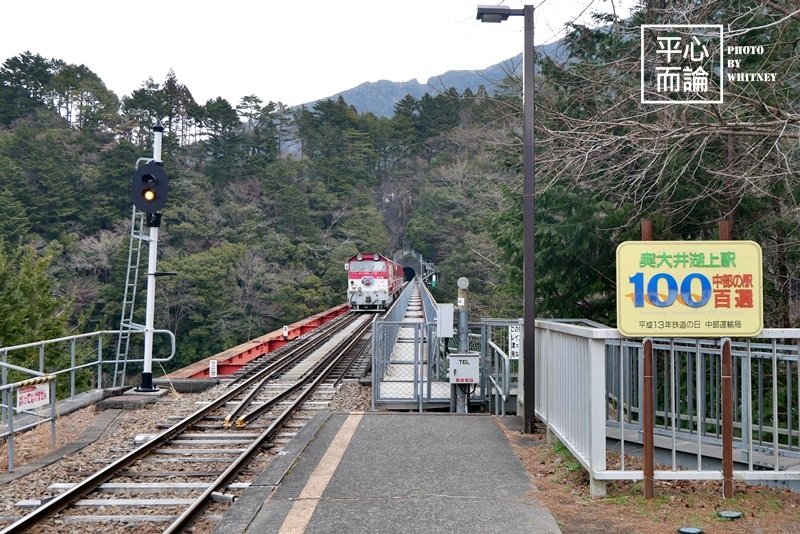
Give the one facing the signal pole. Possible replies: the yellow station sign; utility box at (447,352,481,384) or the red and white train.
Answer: the red and white train

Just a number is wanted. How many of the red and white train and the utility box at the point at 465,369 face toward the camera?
2

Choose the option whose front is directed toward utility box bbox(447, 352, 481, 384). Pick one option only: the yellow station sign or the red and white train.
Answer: the red and white train

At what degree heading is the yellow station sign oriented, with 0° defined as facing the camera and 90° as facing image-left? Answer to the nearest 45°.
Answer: approximately 0°

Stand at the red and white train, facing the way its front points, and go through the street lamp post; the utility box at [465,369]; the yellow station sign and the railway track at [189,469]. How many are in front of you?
4

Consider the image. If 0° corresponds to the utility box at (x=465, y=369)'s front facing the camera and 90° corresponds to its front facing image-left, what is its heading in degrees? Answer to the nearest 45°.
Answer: approximately 0°

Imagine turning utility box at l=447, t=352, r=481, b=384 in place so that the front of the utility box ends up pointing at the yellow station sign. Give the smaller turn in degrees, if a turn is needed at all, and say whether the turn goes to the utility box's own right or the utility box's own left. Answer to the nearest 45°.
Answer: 0° — it already faces it

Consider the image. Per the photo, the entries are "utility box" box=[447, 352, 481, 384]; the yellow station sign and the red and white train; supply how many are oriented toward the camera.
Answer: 3

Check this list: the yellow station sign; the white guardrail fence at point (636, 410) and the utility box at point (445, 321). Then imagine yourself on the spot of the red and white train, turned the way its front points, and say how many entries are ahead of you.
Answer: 3

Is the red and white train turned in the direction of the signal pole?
yes

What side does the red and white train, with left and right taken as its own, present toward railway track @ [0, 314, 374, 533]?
front

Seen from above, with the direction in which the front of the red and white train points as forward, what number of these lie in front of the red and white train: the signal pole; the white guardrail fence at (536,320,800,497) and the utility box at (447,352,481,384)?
3
